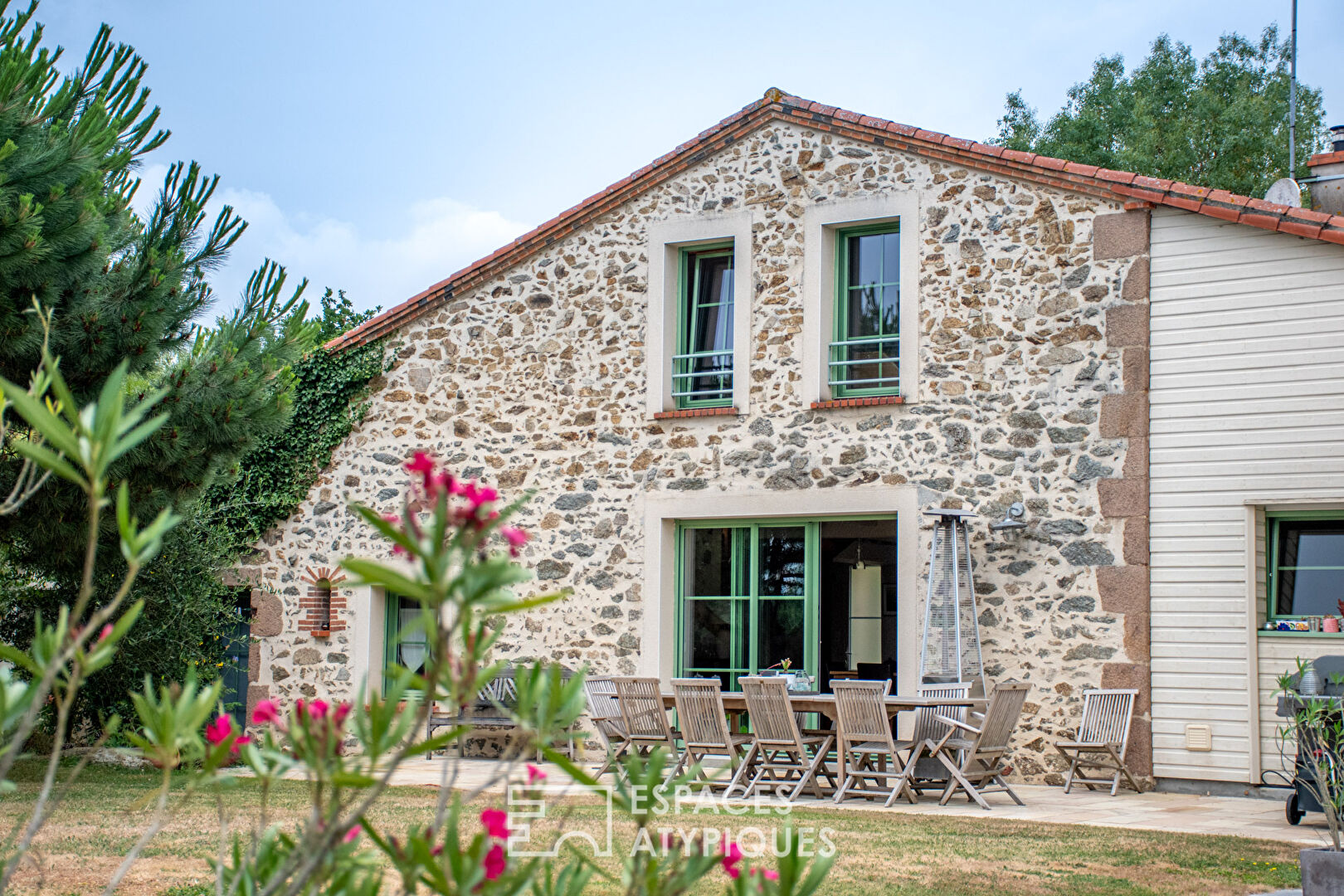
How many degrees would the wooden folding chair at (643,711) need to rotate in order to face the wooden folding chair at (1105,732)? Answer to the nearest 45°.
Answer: approximately 45° to its right

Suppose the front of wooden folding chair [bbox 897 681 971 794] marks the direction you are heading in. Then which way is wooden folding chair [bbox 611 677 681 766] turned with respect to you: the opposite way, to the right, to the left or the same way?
the opposite way

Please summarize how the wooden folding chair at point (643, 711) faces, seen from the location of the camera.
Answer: facing away from the viewer and to the right of the viewer

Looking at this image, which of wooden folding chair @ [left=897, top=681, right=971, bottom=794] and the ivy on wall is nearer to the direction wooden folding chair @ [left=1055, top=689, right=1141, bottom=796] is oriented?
the wooden folding chair

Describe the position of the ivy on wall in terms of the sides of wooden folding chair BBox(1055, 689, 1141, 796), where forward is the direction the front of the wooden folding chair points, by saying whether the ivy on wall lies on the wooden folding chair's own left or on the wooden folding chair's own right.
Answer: on the wooden folding chair's own right

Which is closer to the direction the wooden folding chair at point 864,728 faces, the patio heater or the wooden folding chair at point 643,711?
the patio heater

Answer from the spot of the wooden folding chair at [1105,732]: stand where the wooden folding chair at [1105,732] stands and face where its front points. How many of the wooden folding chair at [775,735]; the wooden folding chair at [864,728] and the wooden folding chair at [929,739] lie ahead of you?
3

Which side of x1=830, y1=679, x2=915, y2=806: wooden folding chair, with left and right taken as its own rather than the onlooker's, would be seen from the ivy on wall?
left

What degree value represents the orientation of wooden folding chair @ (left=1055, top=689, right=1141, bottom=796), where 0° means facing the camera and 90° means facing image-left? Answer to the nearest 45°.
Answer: approximately 45°

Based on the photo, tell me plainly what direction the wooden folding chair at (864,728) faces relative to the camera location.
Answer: facing away from the viewer and to the right of the viewer
